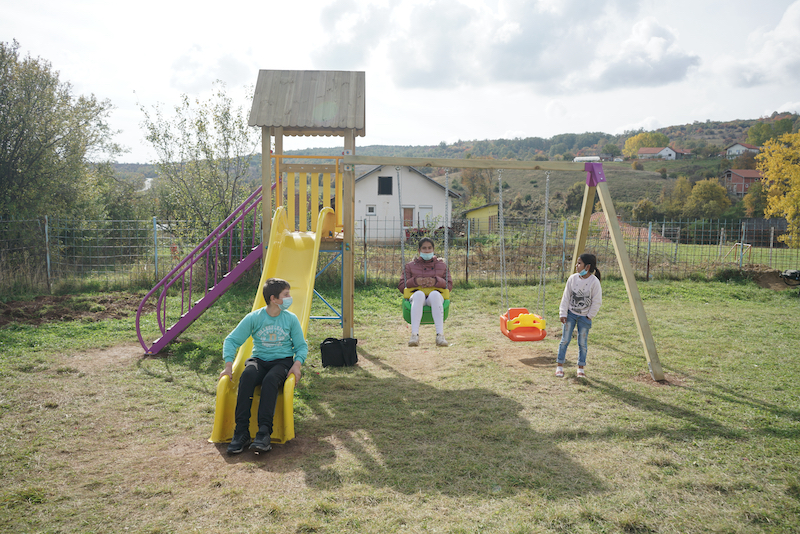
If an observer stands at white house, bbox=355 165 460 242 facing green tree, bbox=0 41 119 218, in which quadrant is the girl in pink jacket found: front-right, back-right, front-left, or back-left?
front-left

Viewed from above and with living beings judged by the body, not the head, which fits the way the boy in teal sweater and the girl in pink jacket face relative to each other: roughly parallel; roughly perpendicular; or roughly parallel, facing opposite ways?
roughly parallel

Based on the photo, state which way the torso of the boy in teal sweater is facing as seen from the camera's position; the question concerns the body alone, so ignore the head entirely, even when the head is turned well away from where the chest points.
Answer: toward the camera

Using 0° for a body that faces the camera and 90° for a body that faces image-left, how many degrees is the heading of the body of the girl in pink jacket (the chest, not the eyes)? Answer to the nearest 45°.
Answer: approximately 0°

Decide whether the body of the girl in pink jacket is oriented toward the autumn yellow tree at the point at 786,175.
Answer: no

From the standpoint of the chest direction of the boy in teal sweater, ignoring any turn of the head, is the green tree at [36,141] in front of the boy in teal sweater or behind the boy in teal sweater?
behind

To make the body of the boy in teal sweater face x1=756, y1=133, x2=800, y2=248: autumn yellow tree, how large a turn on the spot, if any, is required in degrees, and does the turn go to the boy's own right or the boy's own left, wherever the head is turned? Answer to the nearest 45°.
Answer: approximately 135° to the boy's own left

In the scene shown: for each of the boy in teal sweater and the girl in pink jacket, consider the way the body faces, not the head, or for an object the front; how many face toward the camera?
2

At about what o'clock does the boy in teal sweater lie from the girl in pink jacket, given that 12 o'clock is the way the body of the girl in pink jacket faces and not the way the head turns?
The boy in teal sweater is roughly at 1 o'clock from the girl in pink jacket.

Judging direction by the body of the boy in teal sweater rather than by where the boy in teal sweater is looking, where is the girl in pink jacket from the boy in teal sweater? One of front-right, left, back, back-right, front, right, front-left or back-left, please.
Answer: back-left

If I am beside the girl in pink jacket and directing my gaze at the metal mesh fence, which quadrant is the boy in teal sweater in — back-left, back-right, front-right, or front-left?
back-left

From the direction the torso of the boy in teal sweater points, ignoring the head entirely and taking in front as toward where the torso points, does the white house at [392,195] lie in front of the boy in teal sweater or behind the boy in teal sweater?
behind

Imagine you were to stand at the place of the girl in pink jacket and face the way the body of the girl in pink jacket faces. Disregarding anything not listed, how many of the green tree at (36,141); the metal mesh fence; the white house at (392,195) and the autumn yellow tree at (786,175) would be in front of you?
0

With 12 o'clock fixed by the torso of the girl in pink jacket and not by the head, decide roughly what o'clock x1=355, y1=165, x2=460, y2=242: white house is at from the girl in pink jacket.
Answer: The white house is roughly at 6 o'clock from the girl in pink jacket.

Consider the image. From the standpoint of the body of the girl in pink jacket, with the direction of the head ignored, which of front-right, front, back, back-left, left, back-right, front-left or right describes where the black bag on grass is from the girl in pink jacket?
right
